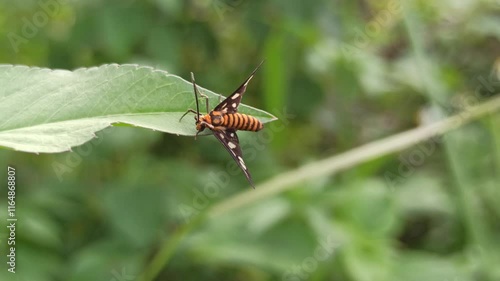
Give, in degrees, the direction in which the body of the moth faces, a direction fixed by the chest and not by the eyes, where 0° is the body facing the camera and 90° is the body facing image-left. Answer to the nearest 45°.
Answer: approximately 90°
